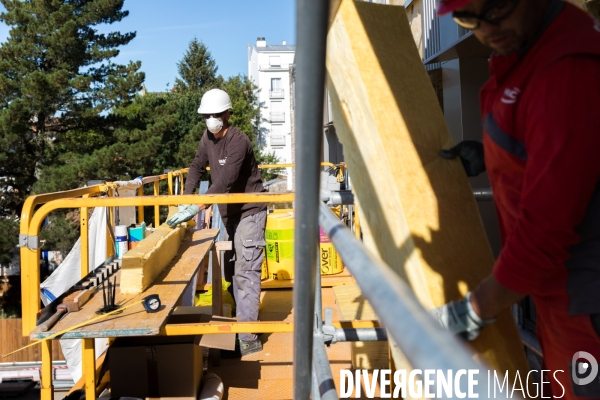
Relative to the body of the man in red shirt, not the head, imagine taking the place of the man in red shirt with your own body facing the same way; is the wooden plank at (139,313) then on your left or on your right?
on your right

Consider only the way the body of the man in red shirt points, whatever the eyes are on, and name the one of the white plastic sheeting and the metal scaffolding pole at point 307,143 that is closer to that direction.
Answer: the metal scaffolding pole

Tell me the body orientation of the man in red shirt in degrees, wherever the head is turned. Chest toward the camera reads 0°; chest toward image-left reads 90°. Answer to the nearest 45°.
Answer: approximately 45°

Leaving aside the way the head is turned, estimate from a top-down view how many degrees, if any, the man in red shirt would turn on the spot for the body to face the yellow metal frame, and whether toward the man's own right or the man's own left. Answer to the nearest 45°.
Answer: approximately 45° to the man's own right

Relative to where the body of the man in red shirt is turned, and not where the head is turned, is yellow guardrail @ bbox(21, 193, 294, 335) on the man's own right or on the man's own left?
on the man's own right

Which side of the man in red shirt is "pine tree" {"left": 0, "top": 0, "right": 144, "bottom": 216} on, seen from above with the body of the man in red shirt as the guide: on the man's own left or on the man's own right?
on the man's own right

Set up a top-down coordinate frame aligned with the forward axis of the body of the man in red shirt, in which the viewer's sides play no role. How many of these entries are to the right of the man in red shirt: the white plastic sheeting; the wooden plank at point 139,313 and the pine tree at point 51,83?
3
